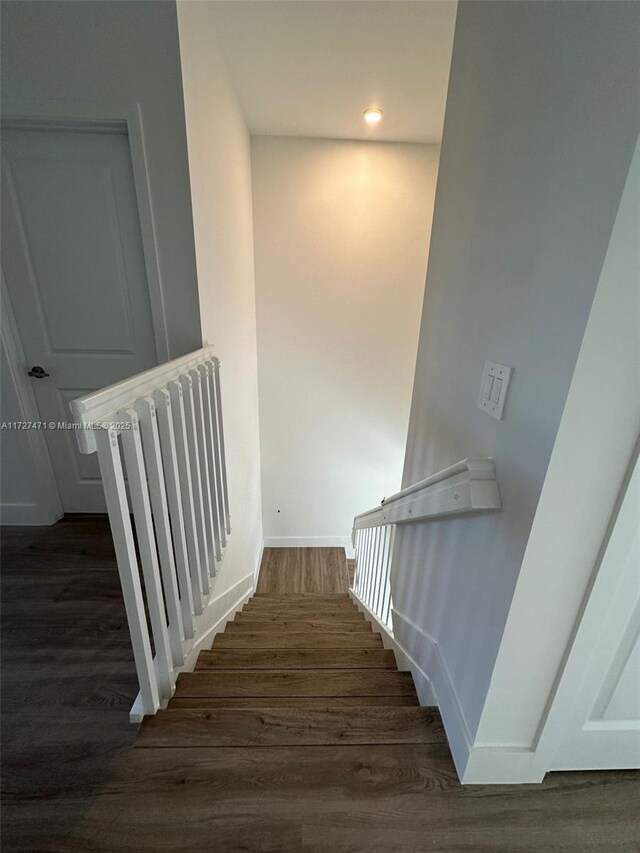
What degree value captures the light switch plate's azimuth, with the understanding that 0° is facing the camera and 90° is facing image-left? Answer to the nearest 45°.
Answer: approximately 45°
